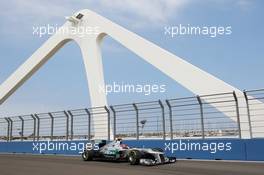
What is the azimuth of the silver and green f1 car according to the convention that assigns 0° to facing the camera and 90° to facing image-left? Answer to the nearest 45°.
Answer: approximately 315°

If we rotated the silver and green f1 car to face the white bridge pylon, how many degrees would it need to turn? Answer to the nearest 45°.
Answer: approximately 135° to its left

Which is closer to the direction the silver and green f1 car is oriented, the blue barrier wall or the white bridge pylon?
the blue barrier wall
